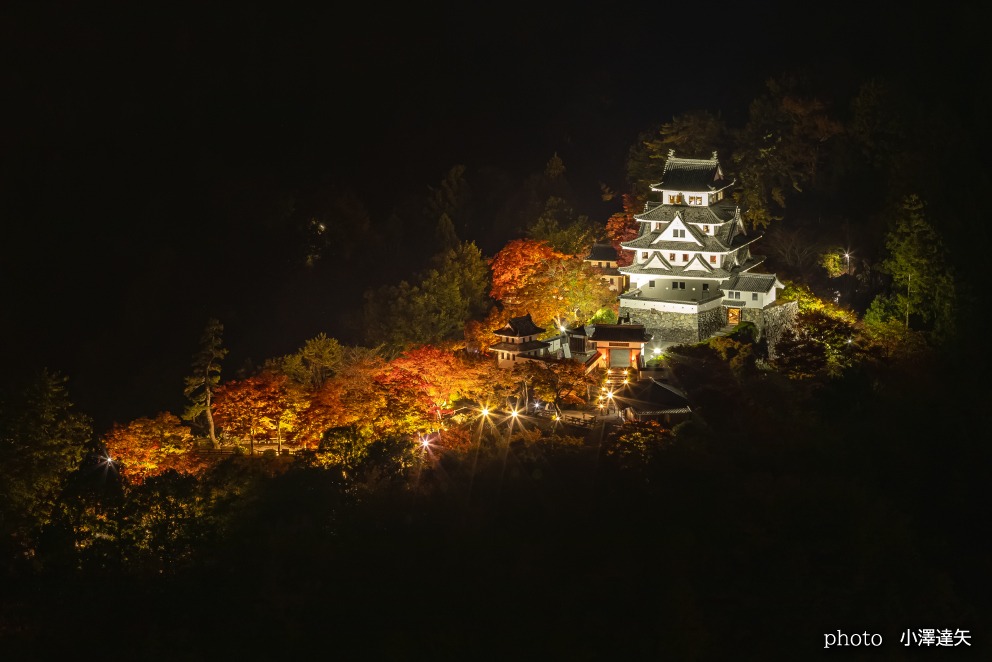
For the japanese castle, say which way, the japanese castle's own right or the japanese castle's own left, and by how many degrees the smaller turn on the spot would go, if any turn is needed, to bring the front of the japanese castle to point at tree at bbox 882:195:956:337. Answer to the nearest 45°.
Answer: approximately 90° to the japanese castle's own left

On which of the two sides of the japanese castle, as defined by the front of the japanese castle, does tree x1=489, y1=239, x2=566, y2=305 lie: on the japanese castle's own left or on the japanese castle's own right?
on the japanese castle's own right

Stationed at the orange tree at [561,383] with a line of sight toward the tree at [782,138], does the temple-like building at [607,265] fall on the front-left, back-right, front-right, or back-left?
front-left

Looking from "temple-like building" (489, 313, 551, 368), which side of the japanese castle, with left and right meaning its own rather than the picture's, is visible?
right

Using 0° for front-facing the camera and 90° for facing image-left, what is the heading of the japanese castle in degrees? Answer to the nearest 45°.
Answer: approximately 0°

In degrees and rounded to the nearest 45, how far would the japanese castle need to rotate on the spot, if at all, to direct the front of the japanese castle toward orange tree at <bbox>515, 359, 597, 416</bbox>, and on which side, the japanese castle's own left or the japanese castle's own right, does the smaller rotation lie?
approximately 45° to the japanese castle's own right

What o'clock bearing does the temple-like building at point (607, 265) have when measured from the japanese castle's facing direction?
The temple-like building is roughly at 4 o'clock from the japanese castle.

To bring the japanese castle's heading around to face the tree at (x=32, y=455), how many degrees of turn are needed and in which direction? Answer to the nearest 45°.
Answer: approximately 45° to its right

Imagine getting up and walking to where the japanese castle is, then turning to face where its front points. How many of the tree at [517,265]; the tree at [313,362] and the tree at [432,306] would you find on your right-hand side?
3

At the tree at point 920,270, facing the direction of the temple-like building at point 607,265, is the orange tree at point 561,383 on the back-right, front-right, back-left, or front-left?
front-left

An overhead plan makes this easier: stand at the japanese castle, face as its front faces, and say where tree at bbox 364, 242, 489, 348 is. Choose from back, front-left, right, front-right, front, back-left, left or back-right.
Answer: right

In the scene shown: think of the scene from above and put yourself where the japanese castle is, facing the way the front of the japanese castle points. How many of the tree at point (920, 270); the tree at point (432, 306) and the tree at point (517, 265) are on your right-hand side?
2

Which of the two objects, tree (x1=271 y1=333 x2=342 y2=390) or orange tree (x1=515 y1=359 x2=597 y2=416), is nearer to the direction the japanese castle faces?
the orange tree

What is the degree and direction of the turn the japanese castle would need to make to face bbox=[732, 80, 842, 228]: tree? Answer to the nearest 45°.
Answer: approximately 135° to its left

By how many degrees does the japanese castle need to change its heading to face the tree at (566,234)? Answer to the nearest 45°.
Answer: approximately 135° to its right
